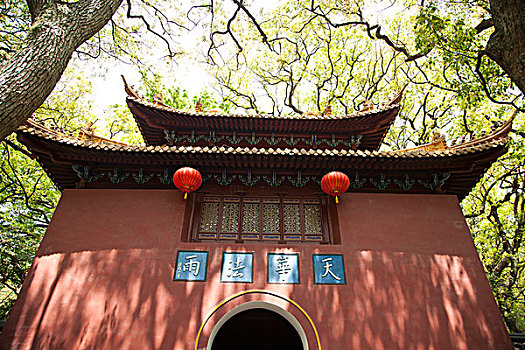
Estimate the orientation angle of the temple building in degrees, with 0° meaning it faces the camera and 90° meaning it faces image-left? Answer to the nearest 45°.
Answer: approximately 0°
